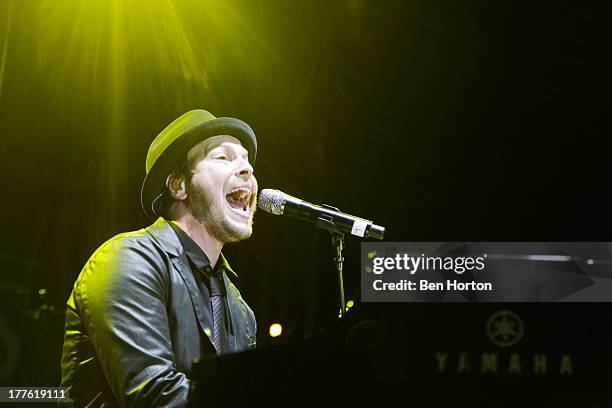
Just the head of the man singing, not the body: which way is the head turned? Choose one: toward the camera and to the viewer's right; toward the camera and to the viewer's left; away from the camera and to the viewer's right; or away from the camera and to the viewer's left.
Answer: toward the camera and to the viewer's right

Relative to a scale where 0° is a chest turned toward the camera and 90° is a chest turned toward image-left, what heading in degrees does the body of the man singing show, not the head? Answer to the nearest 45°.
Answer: approximately 315°
